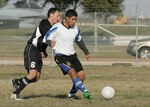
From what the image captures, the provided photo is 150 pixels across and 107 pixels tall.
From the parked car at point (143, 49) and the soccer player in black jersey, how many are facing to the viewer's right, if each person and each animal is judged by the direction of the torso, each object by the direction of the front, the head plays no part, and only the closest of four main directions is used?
1

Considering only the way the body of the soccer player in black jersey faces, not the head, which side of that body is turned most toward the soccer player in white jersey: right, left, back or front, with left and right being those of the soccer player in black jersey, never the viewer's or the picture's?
front

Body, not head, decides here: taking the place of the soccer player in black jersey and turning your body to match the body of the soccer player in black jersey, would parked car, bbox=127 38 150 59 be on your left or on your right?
on your left

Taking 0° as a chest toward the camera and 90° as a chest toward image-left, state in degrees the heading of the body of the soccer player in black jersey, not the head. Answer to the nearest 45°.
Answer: approximately 270°

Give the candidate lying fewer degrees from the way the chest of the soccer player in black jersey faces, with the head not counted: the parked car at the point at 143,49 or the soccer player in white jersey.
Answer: the soccer player in white jersey

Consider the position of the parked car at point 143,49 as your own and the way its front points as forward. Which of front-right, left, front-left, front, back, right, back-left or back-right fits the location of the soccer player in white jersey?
front-left
